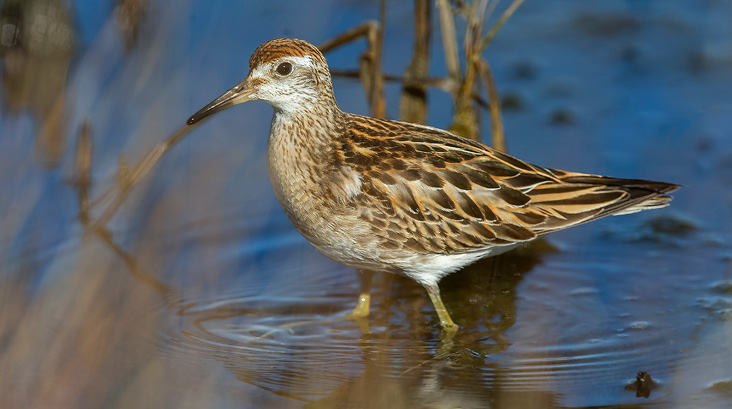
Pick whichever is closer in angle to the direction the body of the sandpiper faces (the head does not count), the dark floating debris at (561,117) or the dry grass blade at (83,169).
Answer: the dry grass blade

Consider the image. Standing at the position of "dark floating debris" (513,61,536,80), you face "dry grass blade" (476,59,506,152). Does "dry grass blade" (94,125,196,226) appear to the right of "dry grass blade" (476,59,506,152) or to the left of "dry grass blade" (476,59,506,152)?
right

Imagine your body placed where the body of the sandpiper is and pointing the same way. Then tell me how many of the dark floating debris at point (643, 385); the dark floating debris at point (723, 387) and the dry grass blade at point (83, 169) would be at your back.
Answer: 2

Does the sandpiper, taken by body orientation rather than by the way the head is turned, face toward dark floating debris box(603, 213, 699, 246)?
no

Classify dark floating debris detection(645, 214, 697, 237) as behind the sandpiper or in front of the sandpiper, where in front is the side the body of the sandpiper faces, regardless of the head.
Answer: behind

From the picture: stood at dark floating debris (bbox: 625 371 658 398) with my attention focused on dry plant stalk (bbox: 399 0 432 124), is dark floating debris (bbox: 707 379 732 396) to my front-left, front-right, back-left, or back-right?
back-right

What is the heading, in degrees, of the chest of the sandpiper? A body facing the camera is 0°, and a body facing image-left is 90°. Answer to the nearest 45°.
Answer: approximately 90°

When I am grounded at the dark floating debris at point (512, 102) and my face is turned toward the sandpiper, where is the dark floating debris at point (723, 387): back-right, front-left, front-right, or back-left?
front-left

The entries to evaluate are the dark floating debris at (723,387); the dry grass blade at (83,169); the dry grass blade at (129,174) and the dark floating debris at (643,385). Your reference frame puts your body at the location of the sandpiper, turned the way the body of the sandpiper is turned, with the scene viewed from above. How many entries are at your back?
2

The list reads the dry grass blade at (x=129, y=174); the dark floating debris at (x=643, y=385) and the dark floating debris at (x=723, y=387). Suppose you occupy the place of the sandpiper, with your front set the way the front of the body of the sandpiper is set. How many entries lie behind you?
2

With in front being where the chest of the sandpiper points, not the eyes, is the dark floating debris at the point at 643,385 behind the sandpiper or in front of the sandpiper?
behind

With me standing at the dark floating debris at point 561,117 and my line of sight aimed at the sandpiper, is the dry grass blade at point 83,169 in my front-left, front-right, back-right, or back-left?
front-right
